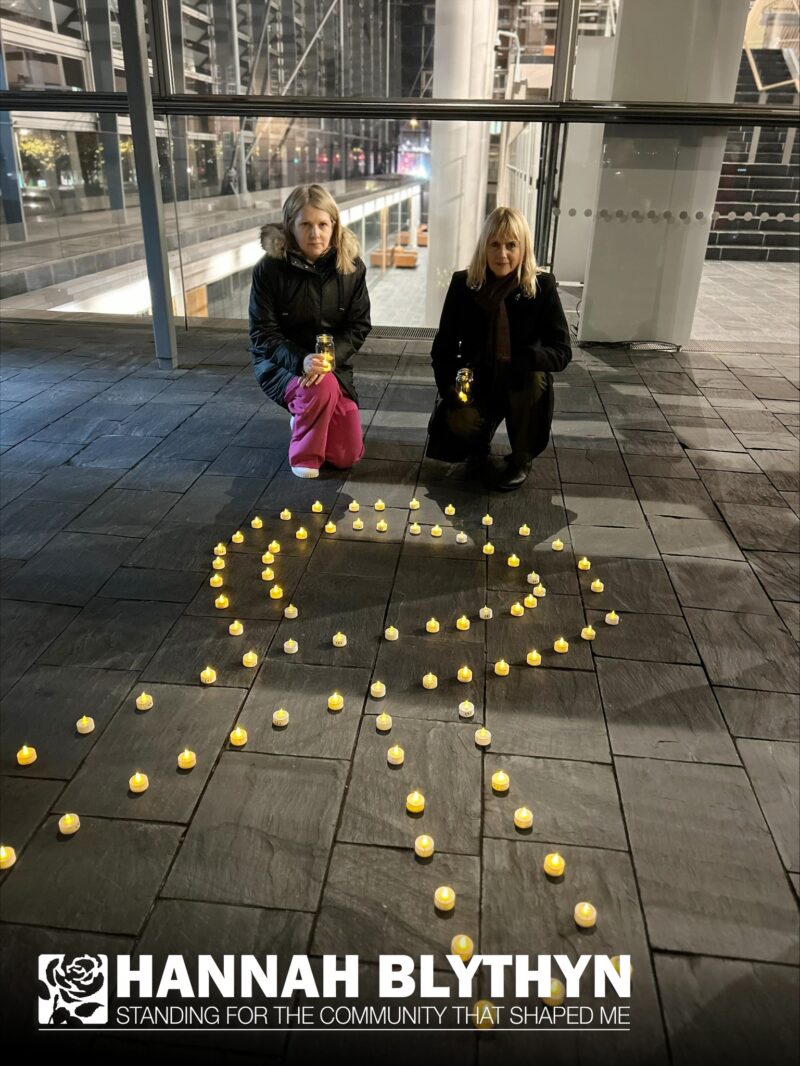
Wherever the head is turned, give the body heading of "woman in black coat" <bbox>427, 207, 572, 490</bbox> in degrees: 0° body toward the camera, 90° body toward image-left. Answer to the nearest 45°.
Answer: approximately 0°

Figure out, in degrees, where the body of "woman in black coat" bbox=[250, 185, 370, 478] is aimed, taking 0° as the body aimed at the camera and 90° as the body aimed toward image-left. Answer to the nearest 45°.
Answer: approximately 0°

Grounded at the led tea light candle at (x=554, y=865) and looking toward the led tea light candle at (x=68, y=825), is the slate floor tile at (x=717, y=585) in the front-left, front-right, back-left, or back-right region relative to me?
back-right

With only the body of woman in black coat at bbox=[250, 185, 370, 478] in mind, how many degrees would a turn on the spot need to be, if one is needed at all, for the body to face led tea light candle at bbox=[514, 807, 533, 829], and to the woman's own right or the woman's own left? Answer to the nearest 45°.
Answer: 0° — they already face it

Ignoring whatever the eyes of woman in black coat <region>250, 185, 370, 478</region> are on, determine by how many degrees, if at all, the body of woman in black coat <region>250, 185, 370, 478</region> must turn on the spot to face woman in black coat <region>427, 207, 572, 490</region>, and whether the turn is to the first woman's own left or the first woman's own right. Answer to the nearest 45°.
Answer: approximately 90° to the first woman's own left

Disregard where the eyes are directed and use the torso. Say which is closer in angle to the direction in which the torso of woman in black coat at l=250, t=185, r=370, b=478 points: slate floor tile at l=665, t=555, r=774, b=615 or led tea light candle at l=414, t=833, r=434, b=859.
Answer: the led tea light candle

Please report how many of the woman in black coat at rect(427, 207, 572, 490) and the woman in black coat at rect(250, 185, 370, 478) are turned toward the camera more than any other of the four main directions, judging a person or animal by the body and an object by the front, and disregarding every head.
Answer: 2

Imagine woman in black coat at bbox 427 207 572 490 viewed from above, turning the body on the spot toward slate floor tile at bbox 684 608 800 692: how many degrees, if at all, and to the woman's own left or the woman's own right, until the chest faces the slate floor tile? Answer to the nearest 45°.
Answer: approximately 45° to the woman's own left

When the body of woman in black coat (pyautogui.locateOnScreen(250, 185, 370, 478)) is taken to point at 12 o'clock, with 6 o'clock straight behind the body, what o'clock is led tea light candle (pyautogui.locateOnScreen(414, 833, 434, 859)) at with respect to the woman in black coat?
The led tea light candle is roughly at 12 o'clock from the woman in black coat.

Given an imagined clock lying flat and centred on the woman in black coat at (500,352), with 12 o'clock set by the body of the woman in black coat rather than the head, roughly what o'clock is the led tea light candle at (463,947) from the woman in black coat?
The led tea light candle is roughly at 12 o'clock from the woman in black coat.
